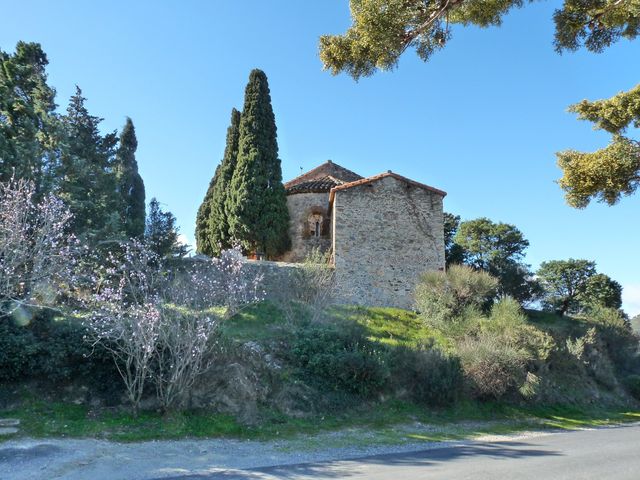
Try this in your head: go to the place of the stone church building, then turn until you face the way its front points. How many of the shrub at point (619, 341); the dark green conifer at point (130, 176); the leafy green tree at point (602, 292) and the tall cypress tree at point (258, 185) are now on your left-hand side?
2

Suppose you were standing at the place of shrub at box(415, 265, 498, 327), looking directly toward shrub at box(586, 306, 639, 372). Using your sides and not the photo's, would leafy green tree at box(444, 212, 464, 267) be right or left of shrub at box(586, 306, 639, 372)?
left

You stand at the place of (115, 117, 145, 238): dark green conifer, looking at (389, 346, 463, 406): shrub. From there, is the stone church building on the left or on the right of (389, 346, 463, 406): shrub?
left
